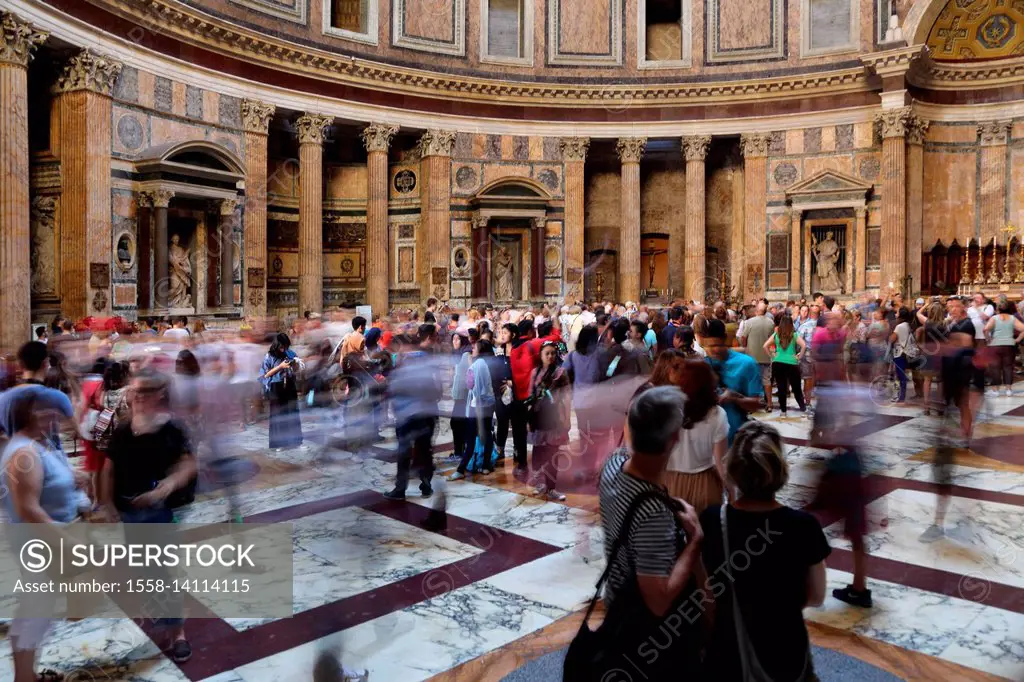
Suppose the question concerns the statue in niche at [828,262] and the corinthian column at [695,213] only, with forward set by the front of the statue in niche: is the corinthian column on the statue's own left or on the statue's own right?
on the statue's own right

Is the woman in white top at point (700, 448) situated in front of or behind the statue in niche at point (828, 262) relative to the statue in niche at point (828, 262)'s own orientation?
in front

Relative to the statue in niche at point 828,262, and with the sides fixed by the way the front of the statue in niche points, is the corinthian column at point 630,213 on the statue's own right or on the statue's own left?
on the statue's own right

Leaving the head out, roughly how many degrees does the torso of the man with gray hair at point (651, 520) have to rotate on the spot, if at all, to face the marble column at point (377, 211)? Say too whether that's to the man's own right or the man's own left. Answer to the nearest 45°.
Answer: approximately 45° to the man's own left

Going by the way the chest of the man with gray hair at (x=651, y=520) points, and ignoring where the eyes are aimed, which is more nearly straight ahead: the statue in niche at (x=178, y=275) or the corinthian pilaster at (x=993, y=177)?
the corinthian pilaster

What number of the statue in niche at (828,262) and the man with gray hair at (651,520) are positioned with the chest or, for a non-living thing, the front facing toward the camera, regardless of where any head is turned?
1

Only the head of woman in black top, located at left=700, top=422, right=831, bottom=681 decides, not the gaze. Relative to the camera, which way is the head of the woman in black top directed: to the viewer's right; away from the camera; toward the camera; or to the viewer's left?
away from the camera

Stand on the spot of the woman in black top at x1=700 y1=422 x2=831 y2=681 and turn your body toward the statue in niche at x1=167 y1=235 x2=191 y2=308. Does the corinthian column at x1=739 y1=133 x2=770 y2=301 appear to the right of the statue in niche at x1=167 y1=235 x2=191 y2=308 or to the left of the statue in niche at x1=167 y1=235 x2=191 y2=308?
right

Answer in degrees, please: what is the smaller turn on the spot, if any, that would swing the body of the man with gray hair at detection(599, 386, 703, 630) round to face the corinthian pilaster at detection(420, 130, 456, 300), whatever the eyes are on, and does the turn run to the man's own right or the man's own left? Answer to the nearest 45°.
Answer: approximately 45° to the man's own left

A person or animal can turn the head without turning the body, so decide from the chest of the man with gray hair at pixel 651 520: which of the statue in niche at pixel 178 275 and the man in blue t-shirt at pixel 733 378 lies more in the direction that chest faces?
the man in blue t-shirt

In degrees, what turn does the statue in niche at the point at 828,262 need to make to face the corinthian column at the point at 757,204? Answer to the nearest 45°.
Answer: approximately 90° to its right

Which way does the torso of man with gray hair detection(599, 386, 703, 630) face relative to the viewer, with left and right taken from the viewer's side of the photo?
facing away from the viewer and to the right of the viewer

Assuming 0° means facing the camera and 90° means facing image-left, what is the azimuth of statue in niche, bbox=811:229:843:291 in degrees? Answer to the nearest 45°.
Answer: approximately 0°
